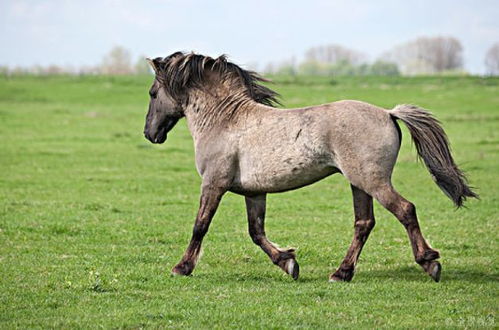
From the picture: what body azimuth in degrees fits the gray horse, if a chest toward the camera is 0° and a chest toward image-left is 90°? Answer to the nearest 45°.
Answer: approximately 90°
